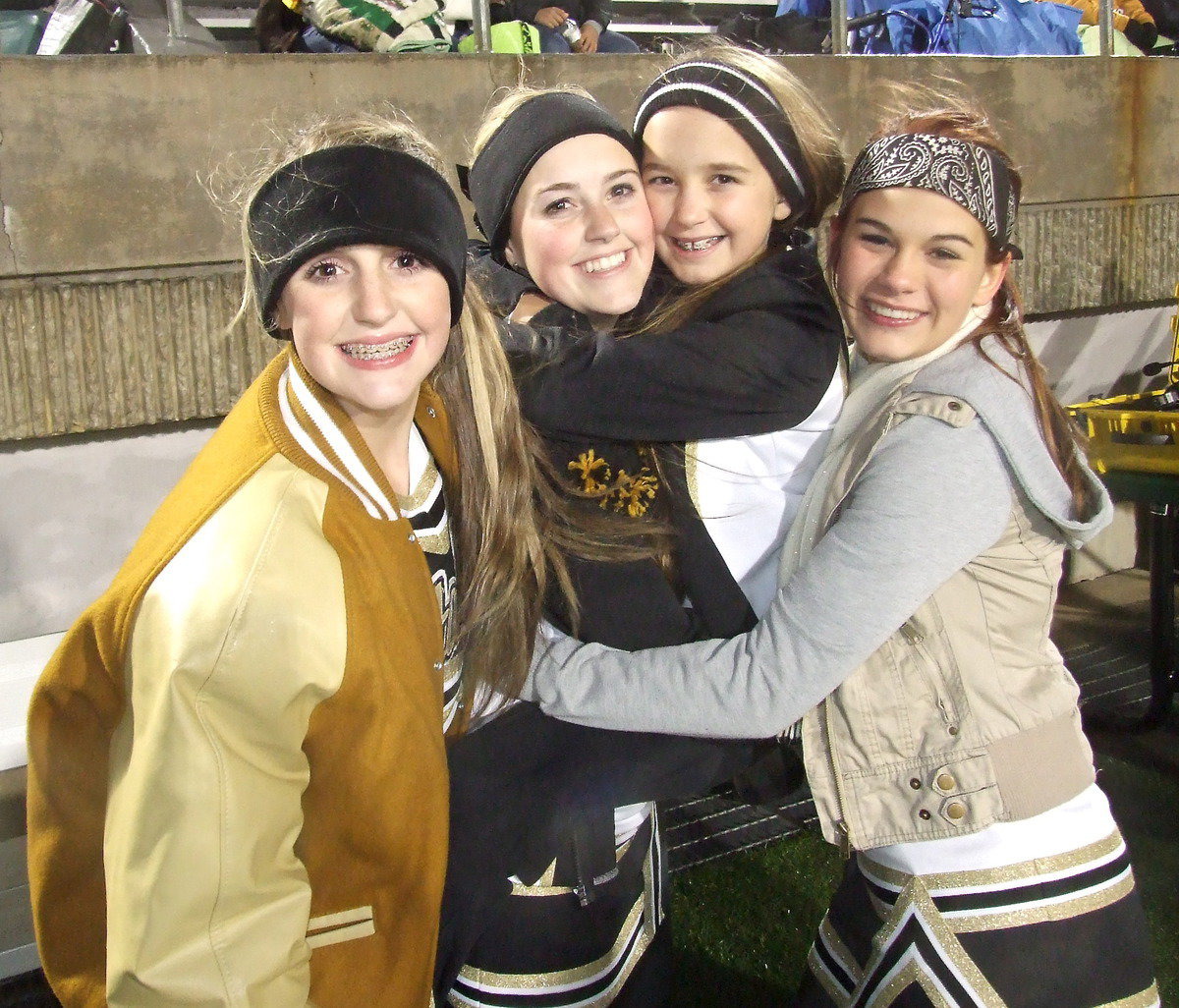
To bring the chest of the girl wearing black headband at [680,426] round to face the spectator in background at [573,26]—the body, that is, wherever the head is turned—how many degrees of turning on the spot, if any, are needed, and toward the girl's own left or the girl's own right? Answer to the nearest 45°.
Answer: approximately 135° to the girl's own right

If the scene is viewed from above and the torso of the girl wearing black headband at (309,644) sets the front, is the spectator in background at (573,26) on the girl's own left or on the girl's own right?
on the girl's own left

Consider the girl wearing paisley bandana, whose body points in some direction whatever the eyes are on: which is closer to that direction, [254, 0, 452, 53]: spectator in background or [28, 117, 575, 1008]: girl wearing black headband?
the girl wearing black headband

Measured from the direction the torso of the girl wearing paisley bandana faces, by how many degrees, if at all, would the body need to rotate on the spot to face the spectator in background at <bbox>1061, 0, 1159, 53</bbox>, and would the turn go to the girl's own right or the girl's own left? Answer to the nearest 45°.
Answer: approximately 135° to the girl's own right

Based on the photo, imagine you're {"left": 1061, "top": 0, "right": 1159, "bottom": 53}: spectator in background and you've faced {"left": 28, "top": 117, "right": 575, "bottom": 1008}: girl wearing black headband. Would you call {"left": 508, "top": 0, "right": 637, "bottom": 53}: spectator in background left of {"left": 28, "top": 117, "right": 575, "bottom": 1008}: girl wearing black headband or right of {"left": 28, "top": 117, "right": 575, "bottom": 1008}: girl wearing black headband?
right

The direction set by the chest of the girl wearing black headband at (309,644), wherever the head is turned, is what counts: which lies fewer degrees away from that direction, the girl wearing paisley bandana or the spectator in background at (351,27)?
the girl wearing paisley bandana

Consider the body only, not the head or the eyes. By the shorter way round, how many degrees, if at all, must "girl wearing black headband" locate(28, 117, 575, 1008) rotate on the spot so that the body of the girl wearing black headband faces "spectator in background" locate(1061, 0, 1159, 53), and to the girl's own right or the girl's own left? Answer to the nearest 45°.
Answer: approximately 90° to the girl's own left
